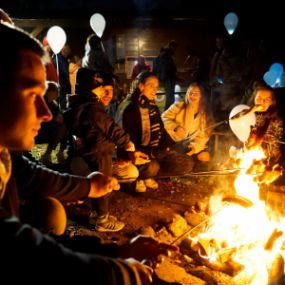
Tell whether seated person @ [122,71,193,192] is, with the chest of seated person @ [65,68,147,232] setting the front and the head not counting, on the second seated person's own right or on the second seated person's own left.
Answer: on the second seated person's own left

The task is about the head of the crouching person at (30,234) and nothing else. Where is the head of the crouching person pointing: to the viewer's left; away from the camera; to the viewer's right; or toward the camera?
to the viewer's right

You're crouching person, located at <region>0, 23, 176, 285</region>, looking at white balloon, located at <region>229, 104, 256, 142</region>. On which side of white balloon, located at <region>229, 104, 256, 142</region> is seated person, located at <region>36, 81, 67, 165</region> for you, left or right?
left

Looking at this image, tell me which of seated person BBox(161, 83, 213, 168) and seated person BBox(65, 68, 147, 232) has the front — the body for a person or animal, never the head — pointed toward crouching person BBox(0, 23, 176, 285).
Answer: seated person BBox(161, 83, 213, 168)

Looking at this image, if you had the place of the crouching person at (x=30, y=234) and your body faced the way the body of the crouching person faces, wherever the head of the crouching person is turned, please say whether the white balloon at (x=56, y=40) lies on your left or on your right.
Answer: on your left

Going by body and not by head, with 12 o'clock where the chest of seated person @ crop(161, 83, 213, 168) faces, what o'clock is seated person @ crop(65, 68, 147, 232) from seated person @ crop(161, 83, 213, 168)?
seated person @ crop(65, 68, 147, 232) is roughly at 1 o'clock from seated person @ crop(161, 83, 213, 168).

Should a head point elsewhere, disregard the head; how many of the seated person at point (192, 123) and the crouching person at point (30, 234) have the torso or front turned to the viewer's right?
1

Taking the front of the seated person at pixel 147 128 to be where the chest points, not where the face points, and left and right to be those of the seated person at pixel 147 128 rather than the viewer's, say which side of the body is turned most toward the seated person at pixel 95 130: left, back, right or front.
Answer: right

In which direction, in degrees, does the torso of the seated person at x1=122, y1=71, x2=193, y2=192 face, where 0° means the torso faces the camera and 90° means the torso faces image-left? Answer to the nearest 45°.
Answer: approximately 315°

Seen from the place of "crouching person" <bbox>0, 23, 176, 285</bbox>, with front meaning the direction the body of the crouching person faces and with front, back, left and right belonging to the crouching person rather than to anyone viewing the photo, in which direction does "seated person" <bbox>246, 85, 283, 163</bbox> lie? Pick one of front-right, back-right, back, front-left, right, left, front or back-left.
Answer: front-left

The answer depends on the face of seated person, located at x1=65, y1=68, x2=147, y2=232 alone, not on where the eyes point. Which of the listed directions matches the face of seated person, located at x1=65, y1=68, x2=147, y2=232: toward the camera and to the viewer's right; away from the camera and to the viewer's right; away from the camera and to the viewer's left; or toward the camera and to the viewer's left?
toward the camera and to the viewer's right

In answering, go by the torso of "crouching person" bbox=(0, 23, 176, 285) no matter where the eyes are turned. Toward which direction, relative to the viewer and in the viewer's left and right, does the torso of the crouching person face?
facing to the right of the viewer

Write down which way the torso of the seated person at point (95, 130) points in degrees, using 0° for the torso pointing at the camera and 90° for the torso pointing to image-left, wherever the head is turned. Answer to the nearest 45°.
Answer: approximately 270°
